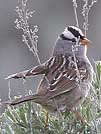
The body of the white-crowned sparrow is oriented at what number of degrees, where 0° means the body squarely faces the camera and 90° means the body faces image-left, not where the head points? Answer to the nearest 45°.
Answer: approximately 270°
